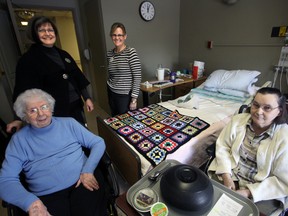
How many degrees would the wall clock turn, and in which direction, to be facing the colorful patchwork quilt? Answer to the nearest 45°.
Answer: approximately 45° to its right

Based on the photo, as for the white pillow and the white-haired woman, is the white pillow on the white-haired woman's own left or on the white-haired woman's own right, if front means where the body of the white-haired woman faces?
on the white-haired woman's own left

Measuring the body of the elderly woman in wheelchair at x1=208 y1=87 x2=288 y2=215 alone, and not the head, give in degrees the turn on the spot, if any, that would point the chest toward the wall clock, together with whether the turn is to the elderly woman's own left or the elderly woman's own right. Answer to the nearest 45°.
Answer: approximately 90° to the elderly woman's own right

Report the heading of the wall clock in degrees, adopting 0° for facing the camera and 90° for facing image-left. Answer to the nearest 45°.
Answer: approximately 315°

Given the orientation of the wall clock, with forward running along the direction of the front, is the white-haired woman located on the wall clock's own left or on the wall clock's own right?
on the wall clock's own right
